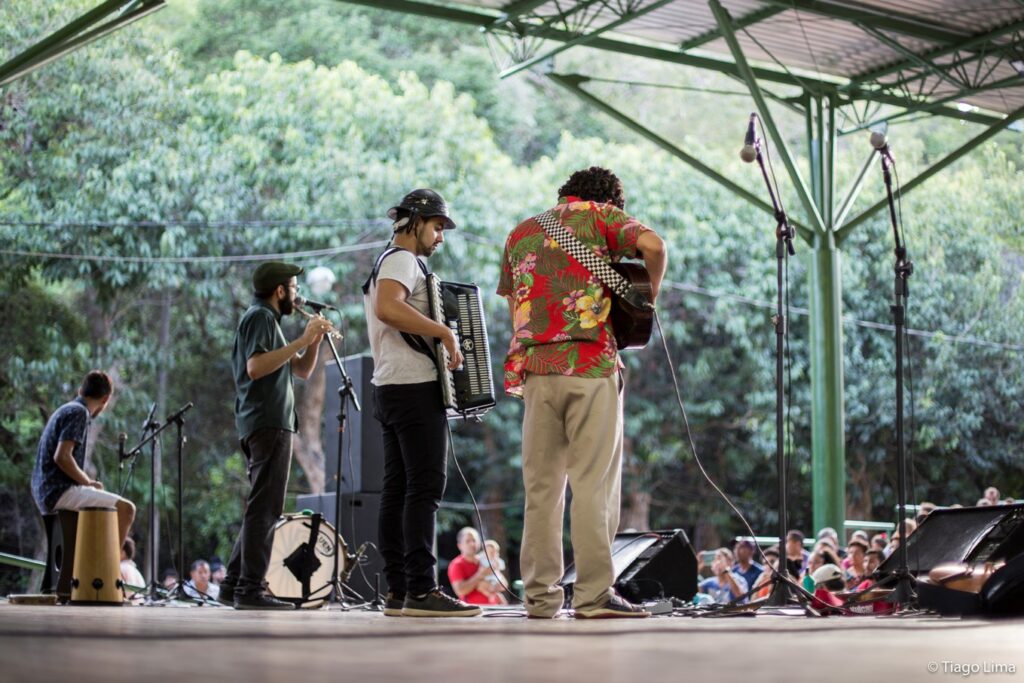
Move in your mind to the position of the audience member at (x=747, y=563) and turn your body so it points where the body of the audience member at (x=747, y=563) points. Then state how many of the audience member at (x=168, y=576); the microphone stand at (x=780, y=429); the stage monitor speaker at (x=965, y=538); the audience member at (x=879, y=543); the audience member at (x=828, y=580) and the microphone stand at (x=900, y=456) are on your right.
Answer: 1

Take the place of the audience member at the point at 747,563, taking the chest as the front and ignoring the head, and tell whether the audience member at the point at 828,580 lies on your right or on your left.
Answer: on your left

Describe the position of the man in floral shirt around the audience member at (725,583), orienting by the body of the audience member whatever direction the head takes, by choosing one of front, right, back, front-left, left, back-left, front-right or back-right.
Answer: front-left

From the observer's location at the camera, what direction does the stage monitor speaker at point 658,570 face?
facing the viewer and to the left of the viewer

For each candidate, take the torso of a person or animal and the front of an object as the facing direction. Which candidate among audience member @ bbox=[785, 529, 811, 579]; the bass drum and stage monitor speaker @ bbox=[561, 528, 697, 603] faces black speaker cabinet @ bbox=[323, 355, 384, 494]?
the audience member

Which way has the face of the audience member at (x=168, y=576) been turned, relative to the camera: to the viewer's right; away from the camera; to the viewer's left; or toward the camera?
toward the camera

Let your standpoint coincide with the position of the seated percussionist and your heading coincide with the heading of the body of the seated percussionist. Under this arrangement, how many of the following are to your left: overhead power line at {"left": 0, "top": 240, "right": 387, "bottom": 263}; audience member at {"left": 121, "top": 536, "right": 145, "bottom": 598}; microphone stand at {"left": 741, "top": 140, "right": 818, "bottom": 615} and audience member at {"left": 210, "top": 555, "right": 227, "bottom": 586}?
3

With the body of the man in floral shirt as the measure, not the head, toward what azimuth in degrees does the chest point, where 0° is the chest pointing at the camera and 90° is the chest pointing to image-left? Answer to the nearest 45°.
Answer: approximately 225°

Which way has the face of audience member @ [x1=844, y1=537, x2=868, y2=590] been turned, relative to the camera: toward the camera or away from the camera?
toward the camera

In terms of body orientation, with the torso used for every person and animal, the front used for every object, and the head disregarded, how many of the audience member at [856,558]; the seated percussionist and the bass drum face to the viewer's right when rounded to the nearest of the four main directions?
1

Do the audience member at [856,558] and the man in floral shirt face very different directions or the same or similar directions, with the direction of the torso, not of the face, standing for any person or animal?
very different directions

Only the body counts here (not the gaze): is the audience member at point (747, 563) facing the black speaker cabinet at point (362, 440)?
yes

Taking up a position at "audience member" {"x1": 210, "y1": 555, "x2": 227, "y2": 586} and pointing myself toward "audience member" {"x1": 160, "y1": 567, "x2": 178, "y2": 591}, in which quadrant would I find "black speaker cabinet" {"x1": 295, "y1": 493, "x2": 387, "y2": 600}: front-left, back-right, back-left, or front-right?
back-left

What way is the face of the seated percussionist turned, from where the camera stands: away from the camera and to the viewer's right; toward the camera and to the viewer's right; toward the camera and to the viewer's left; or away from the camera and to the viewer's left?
away from the camera and to the viewer's right

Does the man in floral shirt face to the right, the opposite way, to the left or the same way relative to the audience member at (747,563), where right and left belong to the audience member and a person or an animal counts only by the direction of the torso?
the opposite way

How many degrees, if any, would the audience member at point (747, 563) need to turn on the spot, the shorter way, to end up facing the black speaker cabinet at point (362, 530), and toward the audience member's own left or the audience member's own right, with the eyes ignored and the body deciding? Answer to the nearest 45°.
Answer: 0° — they already face it
